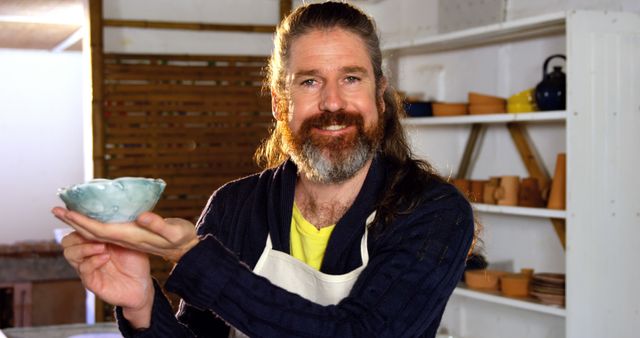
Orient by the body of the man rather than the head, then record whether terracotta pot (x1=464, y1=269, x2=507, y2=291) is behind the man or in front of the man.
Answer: behind

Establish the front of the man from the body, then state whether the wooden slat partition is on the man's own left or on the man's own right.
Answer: on the man's own right

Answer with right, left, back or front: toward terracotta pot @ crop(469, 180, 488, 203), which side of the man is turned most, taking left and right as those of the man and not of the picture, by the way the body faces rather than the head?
back

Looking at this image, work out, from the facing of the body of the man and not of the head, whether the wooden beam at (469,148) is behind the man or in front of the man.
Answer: behind

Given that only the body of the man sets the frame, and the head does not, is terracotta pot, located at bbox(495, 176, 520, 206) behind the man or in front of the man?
behind

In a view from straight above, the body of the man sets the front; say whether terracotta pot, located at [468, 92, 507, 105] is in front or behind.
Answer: behind

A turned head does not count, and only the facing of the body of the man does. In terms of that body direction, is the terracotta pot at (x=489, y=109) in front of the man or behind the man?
behind

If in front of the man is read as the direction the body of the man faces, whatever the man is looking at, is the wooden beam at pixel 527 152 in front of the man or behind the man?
behind

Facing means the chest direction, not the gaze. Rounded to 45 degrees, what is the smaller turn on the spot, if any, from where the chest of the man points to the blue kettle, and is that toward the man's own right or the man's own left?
approximately 180°

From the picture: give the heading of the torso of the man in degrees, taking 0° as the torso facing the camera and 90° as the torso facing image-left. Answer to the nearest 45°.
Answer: approximately 45°
